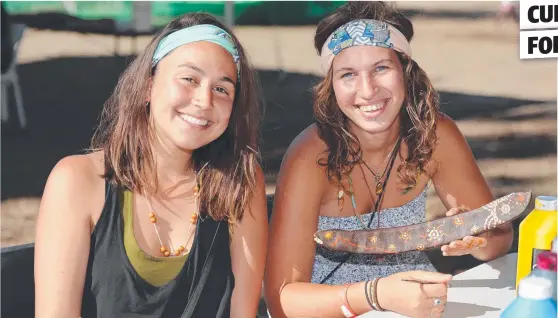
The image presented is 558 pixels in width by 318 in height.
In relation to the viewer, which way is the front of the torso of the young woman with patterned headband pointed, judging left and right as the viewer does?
facing the viewer

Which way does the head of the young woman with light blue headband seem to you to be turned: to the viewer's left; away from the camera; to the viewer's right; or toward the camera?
toward the camera

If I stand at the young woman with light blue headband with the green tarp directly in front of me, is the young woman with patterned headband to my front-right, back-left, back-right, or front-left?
front-right

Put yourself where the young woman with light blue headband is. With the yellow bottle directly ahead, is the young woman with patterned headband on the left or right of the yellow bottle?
left

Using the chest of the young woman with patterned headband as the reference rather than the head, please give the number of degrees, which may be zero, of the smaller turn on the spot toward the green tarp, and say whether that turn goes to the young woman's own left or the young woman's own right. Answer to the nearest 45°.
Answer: approximately 135° to the young woman's own right

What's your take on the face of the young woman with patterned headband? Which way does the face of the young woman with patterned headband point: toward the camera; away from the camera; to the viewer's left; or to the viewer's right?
toward the camera

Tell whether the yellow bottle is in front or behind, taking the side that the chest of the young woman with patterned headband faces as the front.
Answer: in front

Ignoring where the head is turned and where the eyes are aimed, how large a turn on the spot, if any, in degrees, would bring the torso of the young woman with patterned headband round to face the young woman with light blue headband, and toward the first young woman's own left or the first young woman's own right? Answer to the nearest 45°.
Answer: approximately 45° to the first young woman's own right

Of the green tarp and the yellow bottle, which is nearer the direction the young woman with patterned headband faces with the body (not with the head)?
the yellow bottle
